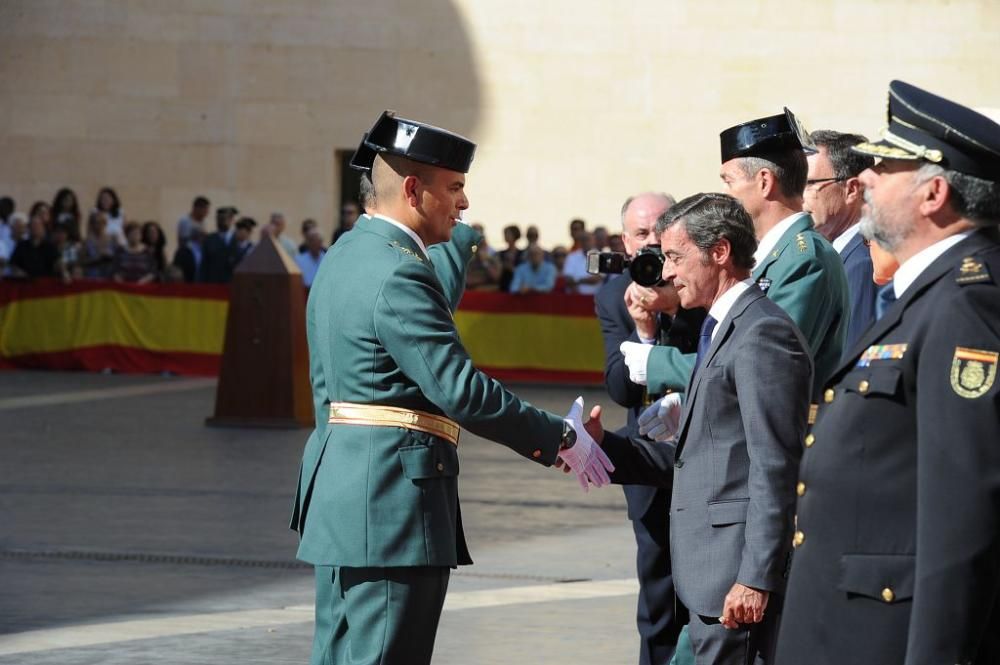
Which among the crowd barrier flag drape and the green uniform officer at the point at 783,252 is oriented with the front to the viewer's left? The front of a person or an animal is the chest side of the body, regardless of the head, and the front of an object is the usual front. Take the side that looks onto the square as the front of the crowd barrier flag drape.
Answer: the green uniform officer

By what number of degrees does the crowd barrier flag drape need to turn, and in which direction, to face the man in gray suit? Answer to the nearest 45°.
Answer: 0° — it already faces them

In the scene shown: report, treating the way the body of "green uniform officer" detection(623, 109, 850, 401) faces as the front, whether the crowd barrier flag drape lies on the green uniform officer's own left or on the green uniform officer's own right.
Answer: on the green uniform officer's own right

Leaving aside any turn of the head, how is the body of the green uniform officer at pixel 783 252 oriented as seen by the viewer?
to the viewer's left

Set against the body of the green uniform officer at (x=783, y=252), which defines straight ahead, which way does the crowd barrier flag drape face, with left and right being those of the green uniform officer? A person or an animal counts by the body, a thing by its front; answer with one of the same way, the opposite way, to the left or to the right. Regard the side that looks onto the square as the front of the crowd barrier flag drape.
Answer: to the left

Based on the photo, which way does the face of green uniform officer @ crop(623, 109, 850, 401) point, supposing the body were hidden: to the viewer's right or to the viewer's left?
to the viewer's left

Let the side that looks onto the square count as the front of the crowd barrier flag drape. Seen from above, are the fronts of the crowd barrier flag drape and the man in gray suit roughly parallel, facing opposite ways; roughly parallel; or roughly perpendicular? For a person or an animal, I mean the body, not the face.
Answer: roughly perpendicular

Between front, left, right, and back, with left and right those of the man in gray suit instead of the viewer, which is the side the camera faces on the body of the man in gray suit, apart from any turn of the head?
left

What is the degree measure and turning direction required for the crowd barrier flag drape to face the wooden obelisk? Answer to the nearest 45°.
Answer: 0° — it already faces it

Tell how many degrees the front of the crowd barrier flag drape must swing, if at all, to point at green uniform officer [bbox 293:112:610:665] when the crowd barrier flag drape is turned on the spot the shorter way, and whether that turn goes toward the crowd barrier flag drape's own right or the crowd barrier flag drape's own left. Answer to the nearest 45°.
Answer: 0° — it already faces them

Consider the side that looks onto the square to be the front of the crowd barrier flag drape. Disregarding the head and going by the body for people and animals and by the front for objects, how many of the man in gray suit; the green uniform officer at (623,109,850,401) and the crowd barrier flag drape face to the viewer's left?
2
